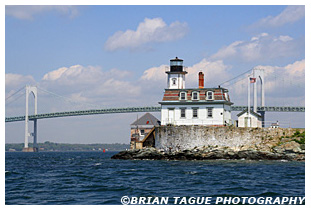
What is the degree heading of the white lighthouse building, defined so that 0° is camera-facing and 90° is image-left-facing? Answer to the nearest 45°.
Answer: approximately 0°
